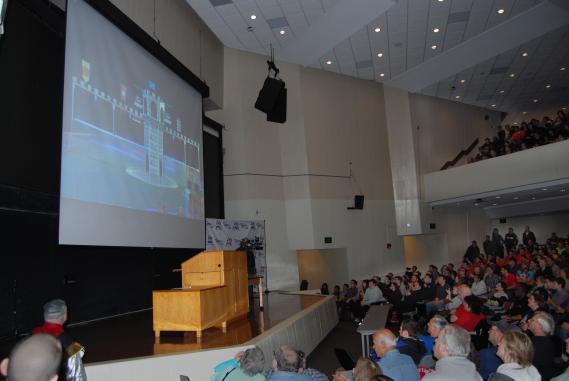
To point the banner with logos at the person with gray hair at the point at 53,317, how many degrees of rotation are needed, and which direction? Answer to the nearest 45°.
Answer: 0° — it already faces them

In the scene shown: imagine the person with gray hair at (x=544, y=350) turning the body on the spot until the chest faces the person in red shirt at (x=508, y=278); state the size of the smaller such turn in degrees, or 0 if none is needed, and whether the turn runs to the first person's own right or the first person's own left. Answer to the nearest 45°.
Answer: approximately 90° to the first person's own right

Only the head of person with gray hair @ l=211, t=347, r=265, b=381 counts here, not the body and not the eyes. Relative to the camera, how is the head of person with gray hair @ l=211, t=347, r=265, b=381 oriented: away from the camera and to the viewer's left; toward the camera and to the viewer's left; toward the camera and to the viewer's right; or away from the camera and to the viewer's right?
away from the camera and to the viewer's left

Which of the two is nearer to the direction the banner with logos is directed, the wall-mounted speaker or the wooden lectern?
the wooden lectern

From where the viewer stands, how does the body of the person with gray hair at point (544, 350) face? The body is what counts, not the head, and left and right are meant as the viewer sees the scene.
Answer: facing to the left of the viewer

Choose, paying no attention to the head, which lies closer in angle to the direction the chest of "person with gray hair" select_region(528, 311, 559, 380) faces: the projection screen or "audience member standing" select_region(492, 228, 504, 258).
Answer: the projection screen

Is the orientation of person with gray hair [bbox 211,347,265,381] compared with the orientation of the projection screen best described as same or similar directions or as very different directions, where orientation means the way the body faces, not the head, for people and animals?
very different directions

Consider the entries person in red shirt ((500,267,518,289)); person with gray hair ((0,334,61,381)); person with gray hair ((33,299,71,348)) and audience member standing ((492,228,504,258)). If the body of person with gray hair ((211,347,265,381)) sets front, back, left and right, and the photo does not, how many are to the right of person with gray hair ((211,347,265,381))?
2

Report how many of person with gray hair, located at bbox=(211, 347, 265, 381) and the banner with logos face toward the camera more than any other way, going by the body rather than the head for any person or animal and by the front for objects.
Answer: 1

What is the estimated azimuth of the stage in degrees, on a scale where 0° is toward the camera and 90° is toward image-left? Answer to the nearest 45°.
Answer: approximately 315°

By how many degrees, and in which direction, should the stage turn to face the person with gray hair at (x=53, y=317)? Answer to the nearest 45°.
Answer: approximately 45° to its right

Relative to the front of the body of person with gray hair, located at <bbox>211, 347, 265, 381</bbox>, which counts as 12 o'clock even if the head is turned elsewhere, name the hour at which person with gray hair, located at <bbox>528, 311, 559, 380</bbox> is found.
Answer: person with gray hair, located at <bbox>528, 311, 559, 380</bbox> is roughly at 4 o'clock from person with gray hair, located at <bbox>211, 347, 265, 381</bbox>.

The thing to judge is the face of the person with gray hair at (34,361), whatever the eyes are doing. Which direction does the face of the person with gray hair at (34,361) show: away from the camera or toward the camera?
away from the camera
